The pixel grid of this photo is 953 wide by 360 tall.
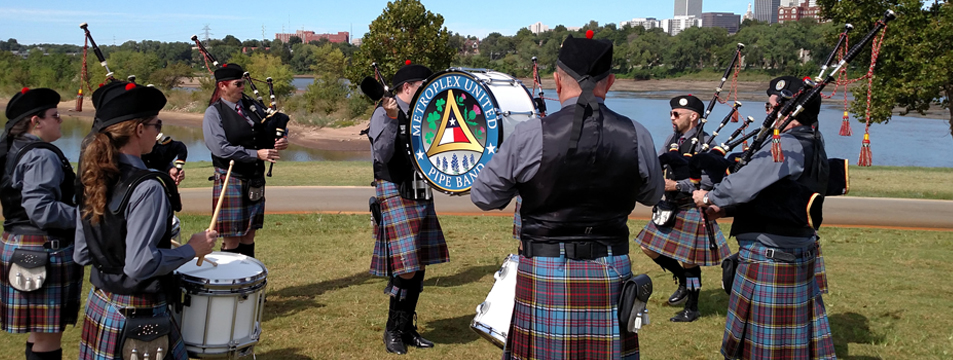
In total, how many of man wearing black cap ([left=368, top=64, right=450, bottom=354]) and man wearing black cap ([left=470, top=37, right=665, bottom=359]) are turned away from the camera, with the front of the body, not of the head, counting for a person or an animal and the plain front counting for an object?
1

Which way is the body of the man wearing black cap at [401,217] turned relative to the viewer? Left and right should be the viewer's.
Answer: facing to the right of the viewer

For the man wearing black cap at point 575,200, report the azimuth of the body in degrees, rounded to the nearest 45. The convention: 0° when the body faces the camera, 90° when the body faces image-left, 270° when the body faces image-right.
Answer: approximately 180°

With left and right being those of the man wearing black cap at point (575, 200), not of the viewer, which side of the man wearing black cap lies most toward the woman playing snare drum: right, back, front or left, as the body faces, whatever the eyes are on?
left

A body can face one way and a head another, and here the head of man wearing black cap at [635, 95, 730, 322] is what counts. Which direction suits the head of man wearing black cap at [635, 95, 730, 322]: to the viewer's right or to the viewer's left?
to the viewer's left

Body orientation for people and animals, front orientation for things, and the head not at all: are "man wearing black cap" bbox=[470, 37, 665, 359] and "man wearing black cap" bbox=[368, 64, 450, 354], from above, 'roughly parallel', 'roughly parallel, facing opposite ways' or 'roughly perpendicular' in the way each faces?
roughly perpendicular

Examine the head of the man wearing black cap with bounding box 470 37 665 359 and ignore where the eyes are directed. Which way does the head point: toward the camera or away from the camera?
away from the camera

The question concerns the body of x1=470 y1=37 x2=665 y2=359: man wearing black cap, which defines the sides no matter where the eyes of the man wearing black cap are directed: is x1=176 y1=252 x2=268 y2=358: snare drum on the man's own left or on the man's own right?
on the man's own left
